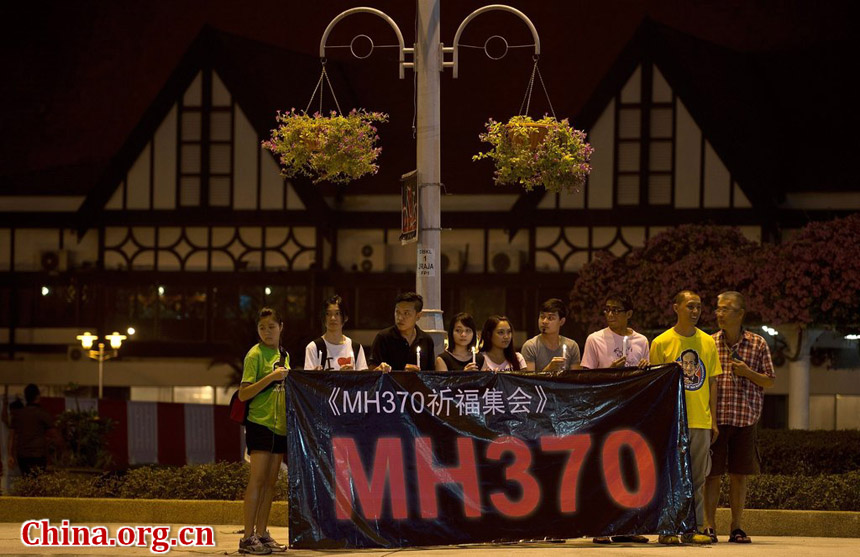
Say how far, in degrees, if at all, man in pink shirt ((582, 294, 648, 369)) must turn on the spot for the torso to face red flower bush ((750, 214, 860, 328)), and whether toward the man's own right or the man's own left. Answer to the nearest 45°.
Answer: approximately 180°

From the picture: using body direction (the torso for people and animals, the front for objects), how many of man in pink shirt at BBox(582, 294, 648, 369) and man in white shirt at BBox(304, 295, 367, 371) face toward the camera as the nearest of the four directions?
2

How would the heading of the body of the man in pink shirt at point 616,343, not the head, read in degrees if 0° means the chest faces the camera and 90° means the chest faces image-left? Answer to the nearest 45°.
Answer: approximately 0°

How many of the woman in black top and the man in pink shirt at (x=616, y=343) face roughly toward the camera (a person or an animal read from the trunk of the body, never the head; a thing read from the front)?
2

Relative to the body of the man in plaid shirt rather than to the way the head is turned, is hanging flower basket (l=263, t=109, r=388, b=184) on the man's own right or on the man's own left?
on the man's own right

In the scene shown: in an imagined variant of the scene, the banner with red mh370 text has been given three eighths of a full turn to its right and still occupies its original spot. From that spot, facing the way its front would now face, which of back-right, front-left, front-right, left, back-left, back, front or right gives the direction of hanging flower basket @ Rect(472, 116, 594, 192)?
front-right

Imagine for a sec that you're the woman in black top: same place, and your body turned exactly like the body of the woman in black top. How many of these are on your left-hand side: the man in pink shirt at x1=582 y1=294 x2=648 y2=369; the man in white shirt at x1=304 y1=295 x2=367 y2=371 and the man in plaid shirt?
2

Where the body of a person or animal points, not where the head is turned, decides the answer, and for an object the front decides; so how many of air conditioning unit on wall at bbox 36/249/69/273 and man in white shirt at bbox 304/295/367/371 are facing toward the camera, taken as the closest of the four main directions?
2

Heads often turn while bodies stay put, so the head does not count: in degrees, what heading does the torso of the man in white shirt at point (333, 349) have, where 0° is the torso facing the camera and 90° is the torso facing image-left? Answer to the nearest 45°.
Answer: approximately 0°

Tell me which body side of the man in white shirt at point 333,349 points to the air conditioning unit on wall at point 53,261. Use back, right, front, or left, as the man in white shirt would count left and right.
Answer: back
